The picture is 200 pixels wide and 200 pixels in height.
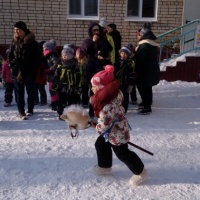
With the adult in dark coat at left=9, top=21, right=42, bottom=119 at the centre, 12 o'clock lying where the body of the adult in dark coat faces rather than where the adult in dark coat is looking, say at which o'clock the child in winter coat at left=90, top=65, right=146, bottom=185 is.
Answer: The child in winter coat is roughly at 10 o'clock from the adult in dark coat.

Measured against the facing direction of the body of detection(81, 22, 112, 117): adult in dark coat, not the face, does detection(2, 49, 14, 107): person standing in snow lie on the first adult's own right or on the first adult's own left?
on the first adult's own right

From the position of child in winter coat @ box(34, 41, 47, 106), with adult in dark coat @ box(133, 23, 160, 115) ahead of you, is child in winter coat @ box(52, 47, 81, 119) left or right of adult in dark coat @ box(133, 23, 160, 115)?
right

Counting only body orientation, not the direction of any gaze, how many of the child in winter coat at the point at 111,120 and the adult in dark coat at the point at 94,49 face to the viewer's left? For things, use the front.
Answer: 1

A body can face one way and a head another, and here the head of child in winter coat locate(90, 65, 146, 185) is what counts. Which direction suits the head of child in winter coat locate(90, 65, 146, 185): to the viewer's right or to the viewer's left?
to the viewer's left

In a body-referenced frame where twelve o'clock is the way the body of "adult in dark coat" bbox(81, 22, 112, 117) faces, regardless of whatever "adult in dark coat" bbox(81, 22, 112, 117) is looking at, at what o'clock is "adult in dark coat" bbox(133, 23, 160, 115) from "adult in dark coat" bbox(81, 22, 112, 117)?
"adult in dark coat" bbox(133, 23, 160, 115) is roughly at 9 o'clock from "adult in dark coat" bbox(81, 22, 112, 117).

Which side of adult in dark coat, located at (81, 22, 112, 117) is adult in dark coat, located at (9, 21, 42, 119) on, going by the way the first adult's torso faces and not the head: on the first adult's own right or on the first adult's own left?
on the first adult's own right

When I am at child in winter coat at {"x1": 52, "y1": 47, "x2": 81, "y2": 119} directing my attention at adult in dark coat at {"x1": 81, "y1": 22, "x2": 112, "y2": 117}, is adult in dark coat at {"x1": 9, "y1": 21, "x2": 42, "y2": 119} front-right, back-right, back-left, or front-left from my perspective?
back-left

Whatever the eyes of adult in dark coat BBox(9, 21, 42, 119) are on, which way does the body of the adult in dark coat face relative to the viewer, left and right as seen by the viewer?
facing the viewer and to the left of the viewer

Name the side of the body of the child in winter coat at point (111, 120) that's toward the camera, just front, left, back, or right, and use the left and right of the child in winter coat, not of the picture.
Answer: left

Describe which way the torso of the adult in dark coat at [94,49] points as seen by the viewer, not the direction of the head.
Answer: toward the camera
